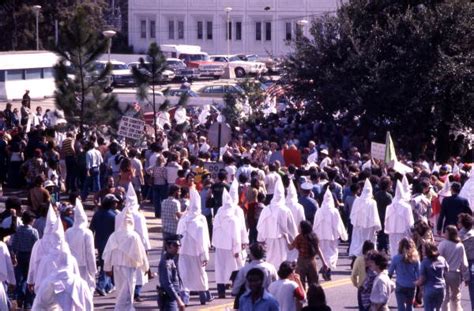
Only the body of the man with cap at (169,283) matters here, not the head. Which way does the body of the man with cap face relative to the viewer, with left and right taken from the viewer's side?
facing to the right of the viewer

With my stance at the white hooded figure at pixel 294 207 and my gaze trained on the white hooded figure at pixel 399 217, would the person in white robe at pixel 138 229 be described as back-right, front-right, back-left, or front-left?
back-right

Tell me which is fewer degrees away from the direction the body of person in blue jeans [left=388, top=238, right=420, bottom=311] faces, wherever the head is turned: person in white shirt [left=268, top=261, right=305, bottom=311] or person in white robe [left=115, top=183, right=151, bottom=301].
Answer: the person in white robe

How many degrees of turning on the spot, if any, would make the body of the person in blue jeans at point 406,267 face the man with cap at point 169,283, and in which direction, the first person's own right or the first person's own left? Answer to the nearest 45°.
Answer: approximately 90° to the first person's own left
